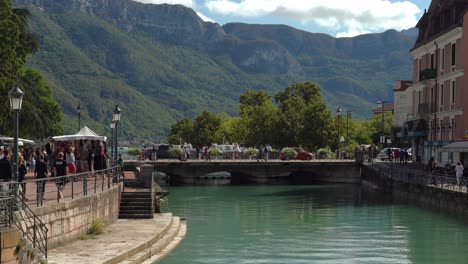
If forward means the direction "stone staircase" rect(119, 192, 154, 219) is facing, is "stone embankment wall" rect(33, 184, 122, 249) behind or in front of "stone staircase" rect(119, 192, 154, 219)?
in front

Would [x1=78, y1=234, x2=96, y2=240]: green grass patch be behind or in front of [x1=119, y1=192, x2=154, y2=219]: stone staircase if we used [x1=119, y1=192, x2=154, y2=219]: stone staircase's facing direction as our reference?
in front

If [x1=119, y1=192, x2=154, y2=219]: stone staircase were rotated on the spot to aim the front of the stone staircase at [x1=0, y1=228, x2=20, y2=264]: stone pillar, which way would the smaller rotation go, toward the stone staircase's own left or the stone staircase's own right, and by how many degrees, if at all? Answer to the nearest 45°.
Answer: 0° — it already faces it

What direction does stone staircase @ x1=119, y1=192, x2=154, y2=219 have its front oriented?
toward the camera

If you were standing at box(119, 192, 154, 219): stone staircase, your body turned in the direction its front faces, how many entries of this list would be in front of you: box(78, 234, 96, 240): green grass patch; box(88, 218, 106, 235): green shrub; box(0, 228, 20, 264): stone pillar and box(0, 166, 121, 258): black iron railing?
4

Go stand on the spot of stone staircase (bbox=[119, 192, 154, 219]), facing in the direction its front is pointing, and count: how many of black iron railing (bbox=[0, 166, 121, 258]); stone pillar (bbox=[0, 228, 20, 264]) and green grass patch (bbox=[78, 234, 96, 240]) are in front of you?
3

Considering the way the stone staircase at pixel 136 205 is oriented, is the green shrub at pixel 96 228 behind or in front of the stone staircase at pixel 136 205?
in front
